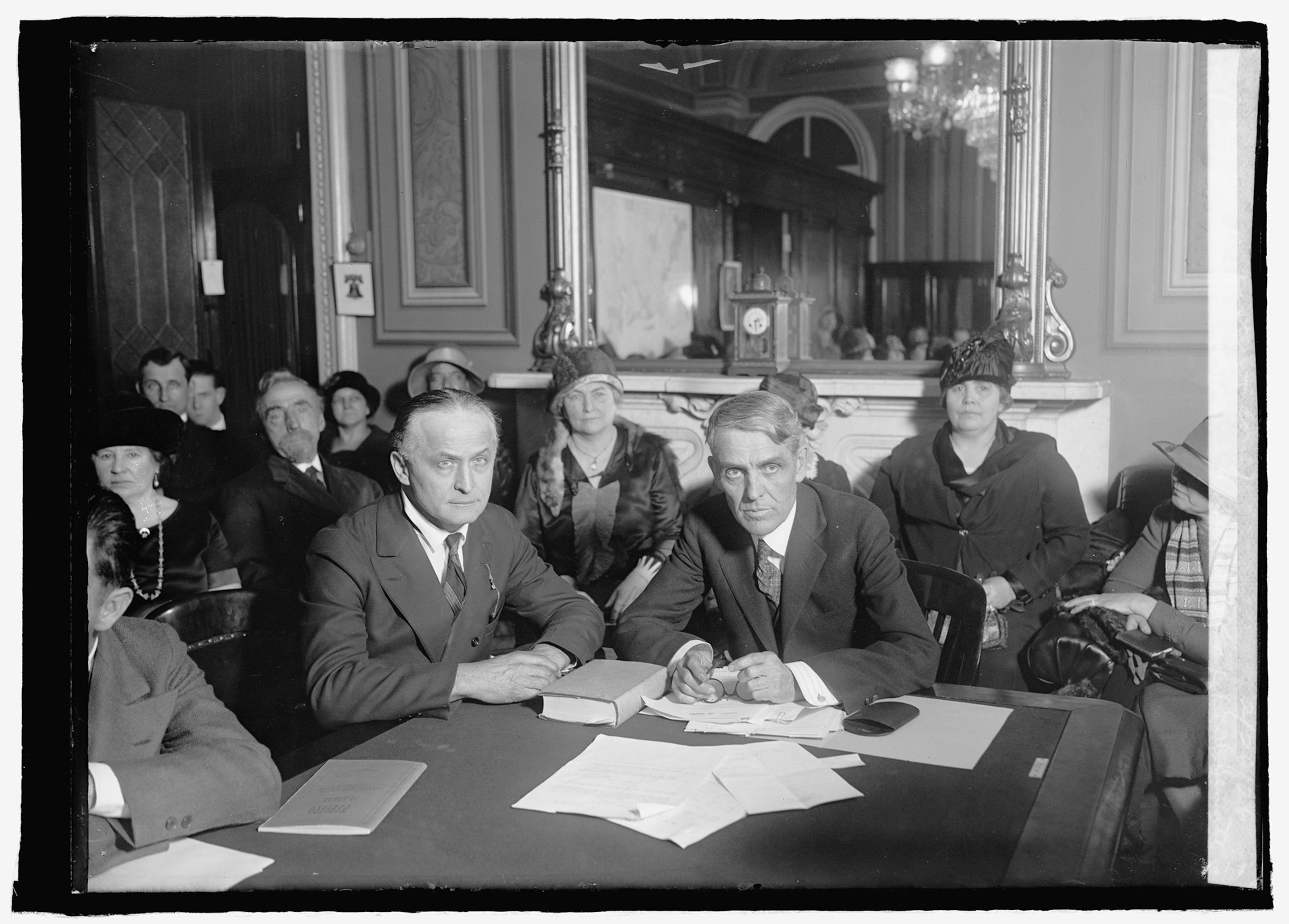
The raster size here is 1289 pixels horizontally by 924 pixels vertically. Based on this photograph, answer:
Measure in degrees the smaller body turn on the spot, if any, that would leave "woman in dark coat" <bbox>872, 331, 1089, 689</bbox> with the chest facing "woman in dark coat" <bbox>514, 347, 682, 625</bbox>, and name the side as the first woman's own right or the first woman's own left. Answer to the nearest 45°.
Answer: approximately 90° to the first woman's own right

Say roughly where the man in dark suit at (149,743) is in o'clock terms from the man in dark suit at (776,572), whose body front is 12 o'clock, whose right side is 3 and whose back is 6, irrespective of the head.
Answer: the man in dark suit at (149,743) is roughly at 2 o'clock from the man in dark suit at (776,572).

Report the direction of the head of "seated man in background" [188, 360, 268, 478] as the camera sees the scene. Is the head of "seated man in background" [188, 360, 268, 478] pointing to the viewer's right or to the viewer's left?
to the viewer's left

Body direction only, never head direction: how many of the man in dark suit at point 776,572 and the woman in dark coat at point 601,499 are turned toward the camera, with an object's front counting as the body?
2

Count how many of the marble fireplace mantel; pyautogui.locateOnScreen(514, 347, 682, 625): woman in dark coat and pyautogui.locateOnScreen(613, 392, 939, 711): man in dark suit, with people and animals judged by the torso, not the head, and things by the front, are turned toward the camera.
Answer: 3

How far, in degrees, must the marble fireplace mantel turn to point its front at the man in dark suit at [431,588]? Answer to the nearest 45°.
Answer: approximately 45° to its right

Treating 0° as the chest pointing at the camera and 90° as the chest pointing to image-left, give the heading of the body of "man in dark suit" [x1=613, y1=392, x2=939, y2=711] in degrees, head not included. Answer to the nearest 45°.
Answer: approximately 0°

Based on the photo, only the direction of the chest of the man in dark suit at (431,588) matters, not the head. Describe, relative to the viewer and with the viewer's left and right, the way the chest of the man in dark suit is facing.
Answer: facing the viewer and to the right of the viewer

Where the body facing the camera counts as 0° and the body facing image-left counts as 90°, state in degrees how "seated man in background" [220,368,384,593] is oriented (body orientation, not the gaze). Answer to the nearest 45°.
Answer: approximately 315°
